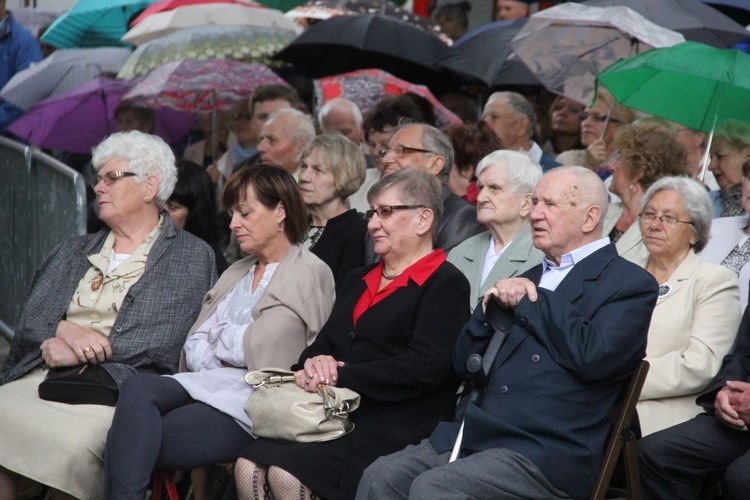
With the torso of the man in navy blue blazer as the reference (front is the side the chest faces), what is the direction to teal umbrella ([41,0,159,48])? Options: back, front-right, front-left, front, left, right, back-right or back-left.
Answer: right

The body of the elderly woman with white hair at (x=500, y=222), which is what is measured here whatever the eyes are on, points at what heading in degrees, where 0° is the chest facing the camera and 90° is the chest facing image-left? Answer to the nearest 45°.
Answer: approximately 45°

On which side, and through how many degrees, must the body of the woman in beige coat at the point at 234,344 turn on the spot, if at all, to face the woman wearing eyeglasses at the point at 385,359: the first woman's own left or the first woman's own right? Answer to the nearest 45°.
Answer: approximately 90° to the first woman's own left

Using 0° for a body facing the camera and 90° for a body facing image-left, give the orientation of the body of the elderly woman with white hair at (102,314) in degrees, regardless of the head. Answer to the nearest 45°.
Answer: approximately 45°

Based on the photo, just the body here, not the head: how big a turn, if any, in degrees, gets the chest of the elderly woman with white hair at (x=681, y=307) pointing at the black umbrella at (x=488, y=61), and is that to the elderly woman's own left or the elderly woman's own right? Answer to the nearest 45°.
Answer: approximately 90° to the elderly woman's own right

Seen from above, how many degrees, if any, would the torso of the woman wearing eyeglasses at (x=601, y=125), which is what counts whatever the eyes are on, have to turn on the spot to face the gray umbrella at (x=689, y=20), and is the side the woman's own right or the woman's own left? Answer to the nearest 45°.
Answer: approximately 180°

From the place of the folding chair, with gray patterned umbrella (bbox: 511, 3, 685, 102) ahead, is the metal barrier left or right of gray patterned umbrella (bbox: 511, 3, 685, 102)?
left

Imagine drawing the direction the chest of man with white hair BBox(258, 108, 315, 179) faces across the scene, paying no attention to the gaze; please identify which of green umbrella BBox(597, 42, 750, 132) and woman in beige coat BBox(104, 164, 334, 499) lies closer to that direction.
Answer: the woman in beige coat

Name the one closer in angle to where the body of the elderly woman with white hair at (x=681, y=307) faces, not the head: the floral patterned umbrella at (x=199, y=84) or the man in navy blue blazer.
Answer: the man in navy blue blazer

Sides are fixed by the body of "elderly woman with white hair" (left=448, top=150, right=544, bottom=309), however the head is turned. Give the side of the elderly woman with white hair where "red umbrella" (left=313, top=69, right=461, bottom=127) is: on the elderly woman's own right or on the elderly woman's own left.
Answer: on the elderly woman's own right

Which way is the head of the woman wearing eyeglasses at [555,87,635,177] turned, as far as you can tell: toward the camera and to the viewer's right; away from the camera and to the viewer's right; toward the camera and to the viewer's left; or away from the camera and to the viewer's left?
toward the camera and to the viewer's left

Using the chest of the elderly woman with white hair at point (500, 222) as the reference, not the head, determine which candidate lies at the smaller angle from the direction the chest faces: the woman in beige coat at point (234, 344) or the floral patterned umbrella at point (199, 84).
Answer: the woman in beige coat

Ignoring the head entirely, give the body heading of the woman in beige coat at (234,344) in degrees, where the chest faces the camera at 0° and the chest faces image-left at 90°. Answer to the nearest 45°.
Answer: approximately 45°

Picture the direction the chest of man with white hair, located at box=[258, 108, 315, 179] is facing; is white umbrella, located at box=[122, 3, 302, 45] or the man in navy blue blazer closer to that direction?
the man in navy blue blazer
